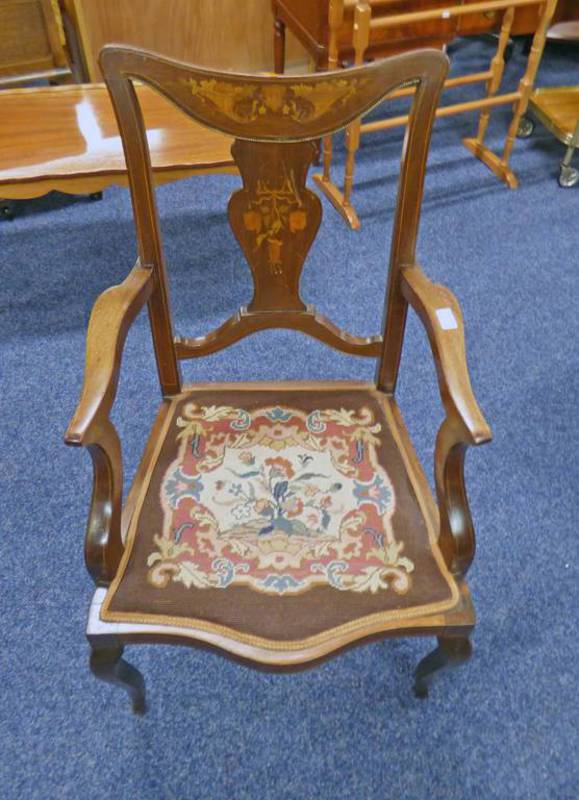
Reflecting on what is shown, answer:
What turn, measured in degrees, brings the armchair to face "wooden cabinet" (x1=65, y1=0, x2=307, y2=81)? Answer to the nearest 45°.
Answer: approximately 180°

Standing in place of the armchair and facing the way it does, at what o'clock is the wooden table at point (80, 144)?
The wooden table is roughly at 5 o'clock from the armchair.

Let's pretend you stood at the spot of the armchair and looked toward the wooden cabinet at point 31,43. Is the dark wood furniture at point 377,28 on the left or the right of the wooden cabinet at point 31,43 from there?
right

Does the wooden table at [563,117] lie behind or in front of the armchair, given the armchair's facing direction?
behind

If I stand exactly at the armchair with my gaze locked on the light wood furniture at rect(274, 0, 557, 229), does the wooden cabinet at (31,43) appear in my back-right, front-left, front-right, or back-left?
front-left

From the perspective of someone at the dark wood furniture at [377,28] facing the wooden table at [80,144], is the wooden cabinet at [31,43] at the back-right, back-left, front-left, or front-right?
front-right

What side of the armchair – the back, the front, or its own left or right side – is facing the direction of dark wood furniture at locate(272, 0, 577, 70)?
back

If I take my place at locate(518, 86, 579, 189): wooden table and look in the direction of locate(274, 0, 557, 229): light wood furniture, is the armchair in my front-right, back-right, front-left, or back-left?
front-left

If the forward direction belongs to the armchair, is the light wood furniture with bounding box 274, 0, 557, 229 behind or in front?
behind

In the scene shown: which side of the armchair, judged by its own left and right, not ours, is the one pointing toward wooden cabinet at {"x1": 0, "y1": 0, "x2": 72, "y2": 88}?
back

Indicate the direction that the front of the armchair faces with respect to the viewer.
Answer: facing the viewer
